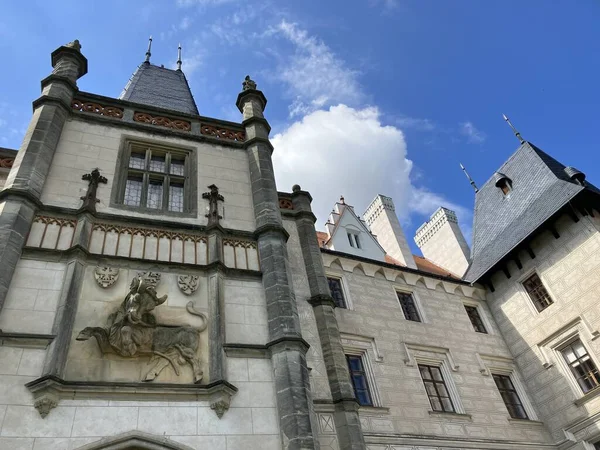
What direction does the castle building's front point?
toward the camera
